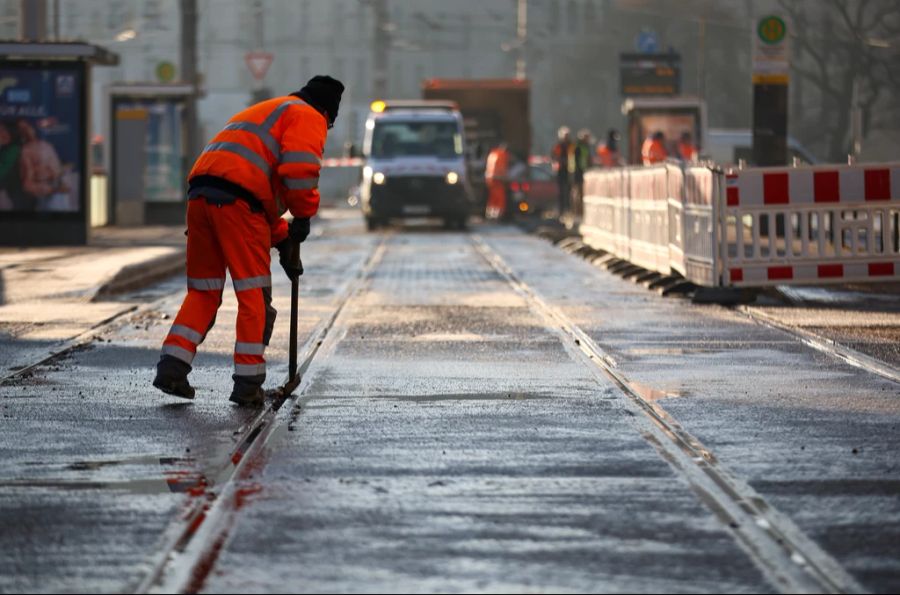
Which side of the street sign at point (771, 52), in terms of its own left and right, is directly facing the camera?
front

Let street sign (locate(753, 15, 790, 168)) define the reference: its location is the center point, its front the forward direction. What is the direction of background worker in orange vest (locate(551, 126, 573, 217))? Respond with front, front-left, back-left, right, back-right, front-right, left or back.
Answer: back

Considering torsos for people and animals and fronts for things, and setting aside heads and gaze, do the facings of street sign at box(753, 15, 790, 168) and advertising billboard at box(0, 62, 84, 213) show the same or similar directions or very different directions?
same or similar directions

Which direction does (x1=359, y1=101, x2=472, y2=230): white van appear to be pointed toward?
toward the camera

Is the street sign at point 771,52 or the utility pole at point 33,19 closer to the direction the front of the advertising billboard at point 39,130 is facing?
the street sign

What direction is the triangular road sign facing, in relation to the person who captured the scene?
facing the viewer

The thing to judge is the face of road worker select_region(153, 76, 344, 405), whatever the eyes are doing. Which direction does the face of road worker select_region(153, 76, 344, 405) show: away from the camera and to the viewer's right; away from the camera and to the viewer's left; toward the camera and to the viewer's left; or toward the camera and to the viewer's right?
away from the camera and to the viewer's right

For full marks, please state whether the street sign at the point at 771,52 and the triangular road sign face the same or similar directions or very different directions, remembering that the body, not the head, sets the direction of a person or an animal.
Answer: same or similar directions
